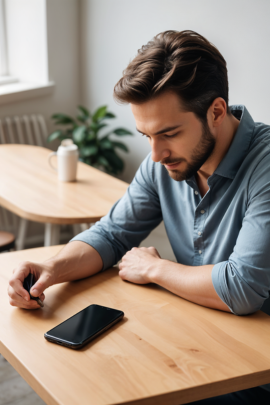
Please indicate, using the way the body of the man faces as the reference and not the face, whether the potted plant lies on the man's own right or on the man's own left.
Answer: on the man's own right

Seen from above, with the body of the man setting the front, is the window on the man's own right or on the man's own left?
on the man's own right

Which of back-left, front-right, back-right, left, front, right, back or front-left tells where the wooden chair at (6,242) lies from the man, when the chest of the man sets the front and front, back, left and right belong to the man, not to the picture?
right

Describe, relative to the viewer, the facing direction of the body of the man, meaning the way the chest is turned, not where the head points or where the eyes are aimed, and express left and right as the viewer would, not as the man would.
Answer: facing the viewer and to the left of the viewer

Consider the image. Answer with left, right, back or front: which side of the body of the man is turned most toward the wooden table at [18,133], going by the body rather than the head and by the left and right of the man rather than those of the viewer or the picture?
right

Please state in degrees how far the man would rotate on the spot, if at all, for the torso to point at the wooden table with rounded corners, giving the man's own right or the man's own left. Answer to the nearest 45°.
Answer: approximately 90° to the man's own right

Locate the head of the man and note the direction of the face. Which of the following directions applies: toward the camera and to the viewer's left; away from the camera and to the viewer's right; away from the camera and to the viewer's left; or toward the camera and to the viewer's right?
toward the camera and to the viewer's left

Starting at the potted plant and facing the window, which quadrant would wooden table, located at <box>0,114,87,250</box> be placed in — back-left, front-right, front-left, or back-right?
front-left
